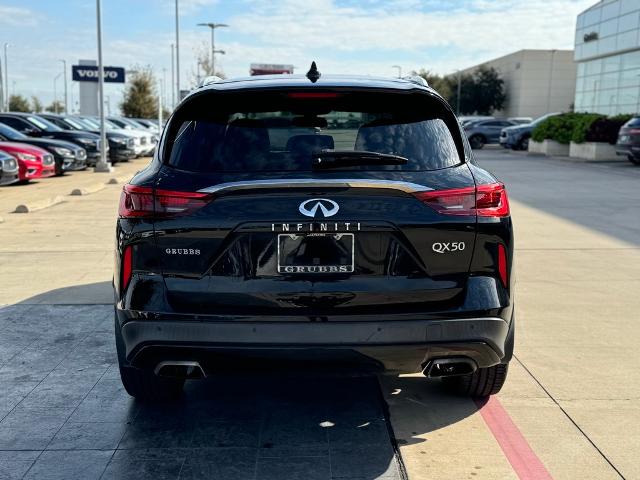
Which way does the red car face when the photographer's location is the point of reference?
facing the viewer and to the right of the viewer

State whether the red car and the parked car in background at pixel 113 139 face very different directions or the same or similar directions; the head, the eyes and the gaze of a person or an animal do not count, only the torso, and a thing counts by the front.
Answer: same or similar directions

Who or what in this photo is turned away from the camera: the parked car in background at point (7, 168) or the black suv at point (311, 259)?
the black suv

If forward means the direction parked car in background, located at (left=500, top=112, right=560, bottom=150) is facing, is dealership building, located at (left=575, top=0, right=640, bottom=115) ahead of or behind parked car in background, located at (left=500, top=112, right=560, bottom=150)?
behind

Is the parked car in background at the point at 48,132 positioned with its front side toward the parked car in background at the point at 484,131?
no

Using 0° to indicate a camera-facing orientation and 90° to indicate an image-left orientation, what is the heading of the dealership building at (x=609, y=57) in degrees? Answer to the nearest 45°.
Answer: approximately 45°

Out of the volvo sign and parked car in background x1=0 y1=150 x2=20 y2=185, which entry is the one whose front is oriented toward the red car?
the volvo sign

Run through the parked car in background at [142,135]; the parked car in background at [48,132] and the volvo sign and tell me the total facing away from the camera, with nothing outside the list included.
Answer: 0

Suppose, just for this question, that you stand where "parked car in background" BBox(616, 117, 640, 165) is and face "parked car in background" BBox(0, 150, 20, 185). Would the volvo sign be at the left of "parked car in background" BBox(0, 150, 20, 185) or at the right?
right

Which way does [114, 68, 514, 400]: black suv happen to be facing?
away from the camera

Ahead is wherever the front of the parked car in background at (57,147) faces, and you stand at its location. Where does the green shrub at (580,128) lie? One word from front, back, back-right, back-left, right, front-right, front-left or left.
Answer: front-left

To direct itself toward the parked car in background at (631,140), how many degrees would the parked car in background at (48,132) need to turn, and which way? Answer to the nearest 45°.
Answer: approximately 45° to its left

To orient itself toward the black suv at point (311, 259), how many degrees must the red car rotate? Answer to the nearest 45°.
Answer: approximately 45° to its right

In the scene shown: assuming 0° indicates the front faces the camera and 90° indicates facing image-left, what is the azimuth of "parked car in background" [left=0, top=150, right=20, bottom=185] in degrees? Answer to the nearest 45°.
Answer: approximately 315°

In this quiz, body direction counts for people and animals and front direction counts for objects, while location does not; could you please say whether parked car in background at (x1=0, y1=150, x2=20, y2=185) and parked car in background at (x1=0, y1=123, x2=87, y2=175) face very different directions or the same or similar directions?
same or similar directions

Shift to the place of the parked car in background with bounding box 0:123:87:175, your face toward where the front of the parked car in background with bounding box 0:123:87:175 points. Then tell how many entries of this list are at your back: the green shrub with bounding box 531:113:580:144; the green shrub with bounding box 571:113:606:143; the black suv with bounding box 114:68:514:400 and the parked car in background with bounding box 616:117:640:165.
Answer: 0

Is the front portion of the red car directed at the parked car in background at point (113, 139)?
no

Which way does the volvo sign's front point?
toward the camera
